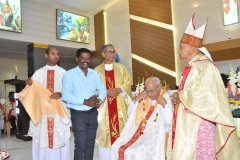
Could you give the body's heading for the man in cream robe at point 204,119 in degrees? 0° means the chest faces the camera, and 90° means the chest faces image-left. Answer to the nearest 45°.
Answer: approximately 90°

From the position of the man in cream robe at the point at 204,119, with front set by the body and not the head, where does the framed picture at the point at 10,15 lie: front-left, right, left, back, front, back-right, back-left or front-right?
front-right

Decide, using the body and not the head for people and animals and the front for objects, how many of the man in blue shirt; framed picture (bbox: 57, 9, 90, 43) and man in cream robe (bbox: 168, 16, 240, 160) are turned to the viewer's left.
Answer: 1

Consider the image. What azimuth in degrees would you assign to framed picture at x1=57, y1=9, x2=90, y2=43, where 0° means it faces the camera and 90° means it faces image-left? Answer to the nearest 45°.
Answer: approximately 315°

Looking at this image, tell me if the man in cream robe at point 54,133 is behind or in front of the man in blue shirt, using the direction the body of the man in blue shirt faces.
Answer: behind

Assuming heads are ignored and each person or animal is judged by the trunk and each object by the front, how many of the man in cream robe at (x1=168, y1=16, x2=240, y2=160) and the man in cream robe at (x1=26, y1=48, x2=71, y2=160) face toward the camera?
1

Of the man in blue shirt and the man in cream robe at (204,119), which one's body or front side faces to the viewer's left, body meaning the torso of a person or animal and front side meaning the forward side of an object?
the man in cream robe

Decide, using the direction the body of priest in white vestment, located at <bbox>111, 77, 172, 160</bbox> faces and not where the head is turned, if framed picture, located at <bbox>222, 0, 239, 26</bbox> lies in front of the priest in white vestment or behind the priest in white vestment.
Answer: behind

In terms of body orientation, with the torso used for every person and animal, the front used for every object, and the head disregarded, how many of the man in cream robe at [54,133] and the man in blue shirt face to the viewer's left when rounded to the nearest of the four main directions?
0

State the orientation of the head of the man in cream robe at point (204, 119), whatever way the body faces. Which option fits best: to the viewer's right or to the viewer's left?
to the viewer's left

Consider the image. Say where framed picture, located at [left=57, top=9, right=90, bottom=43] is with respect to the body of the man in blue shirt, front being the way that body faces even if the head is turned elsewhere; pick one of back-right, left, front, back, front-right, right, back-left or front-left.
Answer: back-left

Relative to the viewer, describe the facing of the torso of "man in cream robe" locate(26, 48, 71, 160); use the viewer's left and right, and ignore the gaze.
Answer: facing the viewer

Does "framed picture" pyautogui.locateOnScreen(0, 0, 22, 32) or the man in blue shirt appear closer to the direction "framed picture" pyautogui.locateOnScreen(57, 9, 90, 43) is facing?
the man in blue shirt

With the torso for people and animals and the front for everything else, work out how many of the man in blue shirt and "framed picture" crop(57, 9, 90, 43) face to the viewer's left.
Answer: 0
